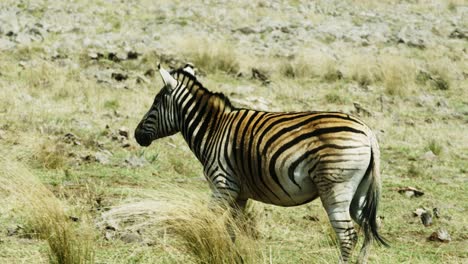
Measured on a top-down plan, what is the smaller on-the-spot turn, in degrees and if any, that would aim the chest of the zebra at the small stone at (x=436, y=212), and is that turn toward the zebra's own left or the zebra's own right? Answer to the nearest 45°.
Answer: approximately 135° to the zebra's own right

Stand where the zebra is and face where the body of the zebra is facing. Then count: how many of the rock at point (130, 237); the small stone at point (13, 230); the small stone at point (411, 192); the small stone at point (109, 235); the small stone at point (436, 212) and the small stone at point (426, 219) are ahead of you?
3

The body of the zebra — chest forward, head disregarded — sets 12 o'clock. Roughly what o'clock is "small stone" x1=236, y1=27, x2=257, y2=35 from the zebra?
The small stone is roughly at 3 o'clock from the zebra.

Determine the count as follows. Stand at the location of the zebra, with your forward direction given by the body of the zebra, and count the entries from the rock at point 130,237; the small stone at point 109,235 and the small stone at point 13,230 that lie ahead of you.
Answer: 3

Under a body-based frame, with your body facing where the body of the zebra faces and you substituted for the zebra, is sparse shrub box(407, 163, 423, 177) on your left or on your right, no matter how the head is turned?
on your right

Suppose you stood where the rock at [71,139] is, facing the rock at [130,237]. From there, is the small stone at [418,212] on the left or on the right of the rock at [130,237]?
left

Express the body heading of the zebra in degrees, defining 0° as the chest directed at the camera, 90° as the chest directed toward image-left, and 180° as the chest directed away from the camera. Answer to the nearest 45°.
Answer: approximately 90°

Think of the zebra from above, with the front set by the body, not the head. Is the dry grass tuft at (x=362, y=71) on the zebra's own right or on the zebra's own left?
on the zebra's own right

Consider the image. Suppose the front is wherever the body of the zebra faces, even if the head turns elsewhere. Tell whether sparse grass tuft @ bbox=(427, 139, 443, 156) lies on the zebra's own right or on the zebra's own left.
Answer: on the zebra's own right

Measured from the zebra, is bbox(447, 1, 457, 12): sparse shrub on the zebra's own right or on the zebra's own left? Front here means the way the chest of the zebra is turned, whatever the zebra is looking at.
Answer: on the zebra's own right

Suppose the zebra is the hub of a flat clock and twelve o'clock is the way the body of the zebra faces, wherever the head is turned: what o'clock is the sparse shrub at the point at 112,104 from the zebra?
The sparse shrub is roughly at 2 o'clock from the zebra.

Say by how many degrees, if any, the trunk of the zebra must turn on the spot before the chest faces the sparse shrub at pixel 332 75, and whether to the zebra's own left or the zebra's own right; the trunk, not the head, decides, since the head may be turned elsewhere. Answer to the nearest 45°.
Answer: approximately 90° to the zebra's own right

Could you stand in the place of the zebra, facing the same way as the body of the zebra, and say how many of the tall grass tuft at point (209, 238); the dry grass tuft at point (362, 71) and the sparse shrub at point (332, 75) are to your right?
2

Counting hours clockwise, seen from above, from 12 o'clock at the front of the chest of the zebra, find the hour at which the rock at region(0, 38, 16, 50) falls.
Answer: The rock is roughly at 2 o'clock from the zebra.

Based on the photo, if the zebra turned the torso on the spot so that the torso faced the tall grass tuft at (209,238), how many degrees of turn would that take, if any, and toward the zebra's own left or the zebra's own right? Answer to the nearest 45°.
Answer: approximately 45° to the zebra's own left
